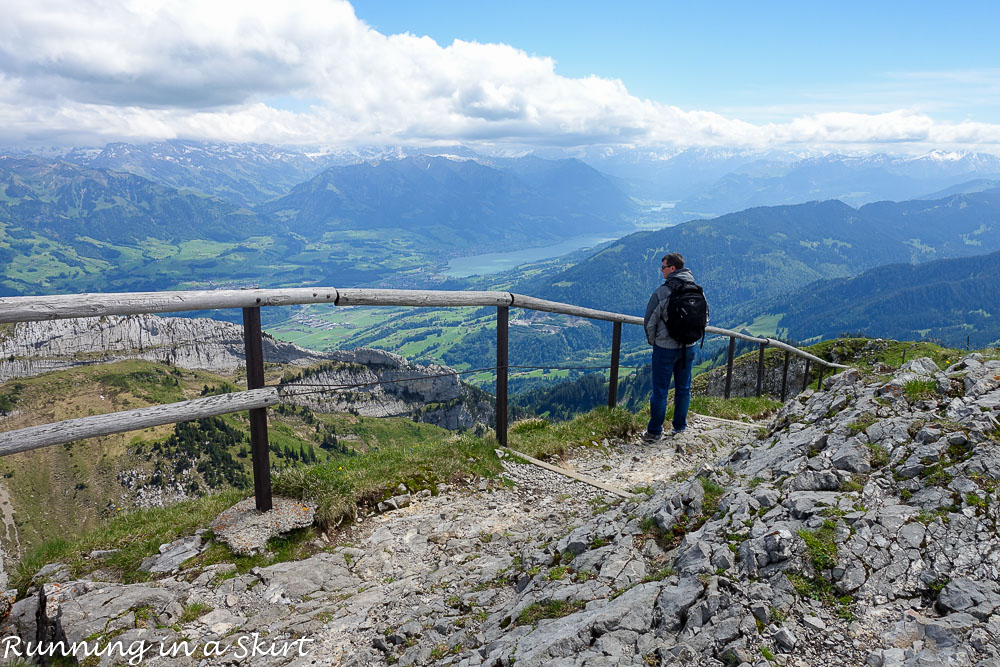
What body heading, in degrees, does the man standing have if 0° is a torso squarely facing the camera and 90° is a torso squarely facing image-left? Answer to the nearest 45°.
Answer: approximately 135°

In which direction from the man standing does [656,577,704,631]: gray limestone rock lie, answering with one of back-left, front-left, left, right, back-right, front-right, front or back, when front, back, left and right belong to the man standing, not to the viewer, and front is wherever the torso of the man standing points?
back-left

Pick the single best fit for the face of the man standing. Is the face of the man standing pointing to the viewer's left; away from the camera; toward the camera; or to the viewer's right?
to the viewer's left

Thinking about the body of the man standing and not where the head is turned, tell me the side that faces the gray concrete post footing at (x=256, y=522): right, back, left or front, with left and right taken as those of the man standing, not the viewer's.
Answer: left

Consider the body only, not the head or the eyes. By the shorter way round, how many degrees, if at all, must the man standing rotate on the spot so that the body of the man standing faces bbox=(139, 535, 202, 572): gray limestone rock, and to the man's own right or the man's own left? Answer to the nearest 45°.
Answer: approximately 90° to the man's own left
